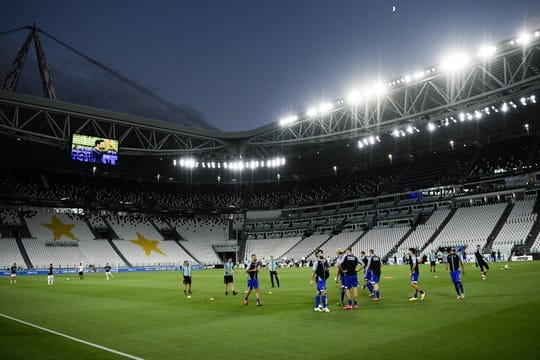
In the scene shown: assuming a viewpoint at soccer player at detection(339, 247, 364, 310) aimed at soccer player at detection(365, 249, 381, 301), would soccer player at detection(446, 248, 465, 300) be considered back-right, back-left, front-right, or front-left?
front-right

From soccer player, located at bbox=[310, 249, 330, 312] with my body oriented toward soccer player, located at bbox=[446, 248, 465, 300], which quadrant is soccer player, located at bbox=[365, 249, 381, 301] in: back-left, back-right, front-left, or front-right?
front-left

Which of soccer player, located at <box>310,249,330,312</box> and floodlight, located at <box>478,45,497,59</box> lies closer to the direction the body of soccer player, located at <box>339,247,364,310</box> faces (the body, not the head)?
the floodlight

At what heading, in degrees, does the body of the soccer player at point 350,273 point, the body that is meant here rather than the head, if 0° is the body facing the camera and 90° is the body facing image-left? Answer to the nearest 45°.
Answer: approximately 180°

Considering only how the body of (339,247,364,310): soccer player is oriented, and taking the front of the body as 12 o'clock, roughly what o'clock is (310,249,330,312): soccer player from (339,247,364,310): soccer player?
(310,249,330,312): soccer player is roughly at 8 o'clock from (339,247,364,310): soccer player.

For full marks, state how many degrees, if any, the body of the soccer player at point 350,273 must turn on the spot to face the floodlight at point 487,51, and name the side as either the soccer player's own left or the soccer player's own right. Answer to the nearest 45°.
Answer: approximately 45° to the soccer player's own right

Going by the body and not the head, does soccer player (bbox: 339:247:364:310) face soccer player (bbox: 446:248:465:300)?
no

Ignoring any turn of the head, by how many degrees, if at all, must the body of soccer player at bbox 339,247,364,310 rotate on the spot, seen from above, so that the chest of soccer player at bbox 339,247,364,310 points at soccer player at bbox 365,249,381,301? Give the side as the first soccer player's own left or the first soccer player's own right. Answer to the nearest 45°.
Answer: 0° — they already face them

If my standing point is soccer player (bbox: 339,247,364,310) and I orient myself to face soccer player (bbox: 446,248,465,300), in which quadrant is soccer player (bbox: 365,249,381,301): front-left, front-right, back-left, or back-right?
front-left
